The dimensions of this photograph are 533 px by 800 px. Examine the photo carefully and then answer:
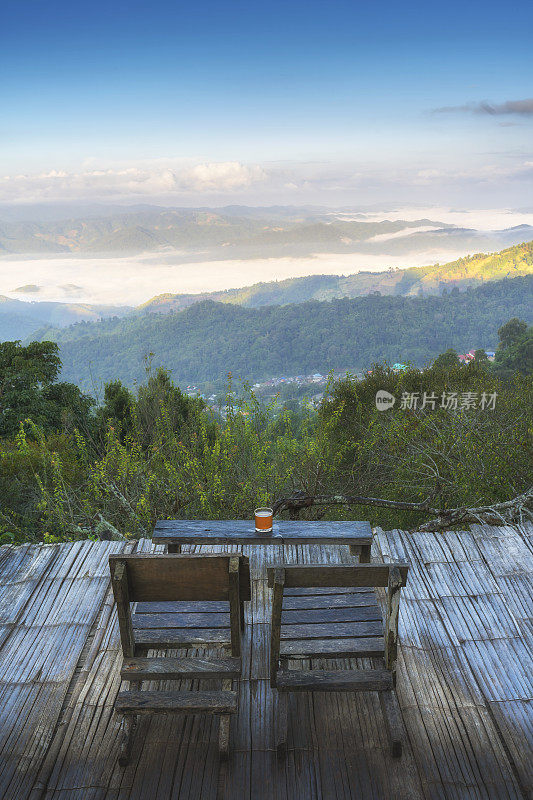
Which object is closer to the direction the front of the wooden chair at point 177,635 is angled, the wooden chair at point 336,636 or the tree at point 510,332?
the tree

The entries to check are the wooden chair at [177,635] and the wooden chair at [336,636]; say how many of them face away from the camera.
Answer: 2

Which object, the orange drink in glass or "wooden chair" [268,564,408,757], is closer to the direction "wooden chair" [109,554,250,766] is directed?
the orange drink in glass

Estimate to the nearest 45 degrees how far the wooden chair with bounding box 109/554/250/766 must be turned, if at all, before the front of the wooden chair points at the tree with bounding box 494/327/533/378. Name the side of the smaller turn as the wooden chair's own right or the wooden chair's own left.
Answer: approximately 45° to the wooden chair's own right

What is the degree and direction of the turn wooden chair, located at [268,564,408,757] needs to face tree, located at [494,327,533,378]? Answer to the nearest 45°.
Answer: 0° — it already faces it

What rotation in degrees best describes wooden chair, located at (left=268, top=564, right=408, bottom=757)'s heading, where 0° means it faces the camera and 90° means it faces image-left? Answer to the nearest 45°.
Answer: approximately 180°

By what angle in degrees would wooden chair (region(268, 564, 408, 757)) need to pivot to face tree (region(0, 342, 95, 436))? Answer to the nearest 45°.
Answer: approximately 45° to its left

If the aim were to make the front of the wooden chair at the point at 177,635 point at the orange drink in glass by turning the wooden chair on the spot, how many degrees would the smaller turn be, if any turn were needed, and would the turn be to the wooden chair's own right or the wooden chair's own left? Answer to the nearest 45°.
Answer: approximately 45° to the wooden chair's own right

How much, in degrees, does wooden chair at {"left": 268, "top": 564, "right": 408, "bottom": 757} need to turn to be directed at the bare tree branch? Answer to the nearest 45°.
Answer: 0° — it already faces it

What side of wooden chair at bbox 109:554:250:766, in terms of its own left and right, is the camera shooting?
back

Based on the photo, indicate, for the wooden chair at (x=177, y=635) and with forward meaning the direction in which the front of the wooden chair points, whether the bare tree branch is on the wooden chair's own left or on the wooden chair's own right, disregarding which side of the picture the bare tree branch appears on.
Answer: on the wooden chair's own right
